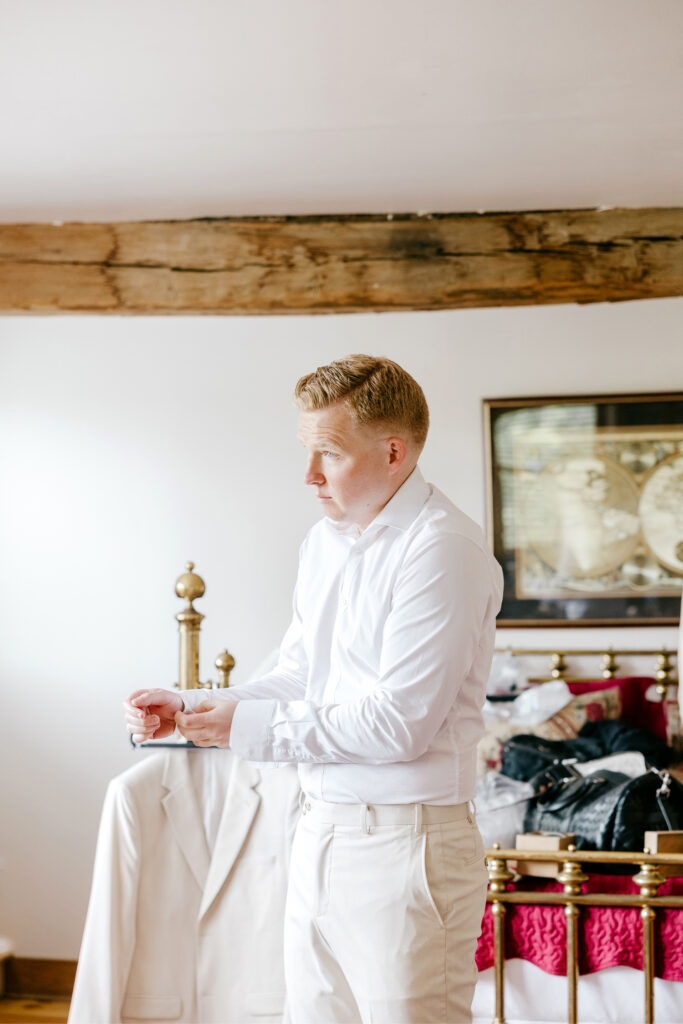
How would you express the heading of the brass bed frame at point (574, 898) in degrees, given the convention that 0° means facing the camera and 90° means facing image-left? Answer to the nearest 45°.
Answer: approximately 0°

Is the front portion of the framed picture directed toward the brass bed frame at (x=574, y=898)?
yes

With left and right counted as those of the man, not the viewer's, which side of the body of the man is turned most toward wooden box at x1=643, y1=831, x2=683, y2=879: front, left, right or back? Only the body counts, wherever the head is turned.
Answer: back

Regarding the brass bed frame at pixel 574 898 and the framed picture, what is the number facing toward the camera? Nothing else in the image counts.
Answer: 2

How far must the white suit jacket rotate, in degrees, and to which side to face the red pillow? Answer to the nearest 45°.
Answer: approximately 135° to its left

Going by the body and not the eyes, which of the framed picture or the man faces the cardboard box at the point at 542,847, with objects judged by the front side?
the framed picture

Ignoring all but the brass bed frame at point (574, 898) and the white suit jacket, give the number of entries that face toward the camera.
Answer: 2

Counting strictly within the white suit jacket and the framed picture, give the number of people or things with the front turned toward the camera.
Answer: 2

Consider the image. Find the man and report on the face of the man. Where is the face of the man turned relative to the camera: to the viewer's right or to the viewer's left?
to the viewer's left

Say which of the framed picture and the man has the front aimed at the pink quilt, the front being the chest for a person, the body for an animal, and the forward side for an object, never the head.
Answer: the framed picture

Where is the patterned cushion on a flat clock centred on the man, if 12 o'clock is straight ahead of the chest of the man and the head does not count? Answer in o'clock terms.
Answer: The patterned cushion is roughly at 5 o'clock from the man.

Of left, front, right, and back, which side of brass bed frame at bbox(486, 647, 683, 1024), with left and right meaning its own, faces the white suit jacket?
right

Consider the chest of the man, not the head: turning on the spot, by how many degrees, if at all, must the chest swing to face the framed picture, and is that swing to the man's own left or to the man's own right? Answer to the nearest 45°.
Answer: approximately 135° to the man's own right
